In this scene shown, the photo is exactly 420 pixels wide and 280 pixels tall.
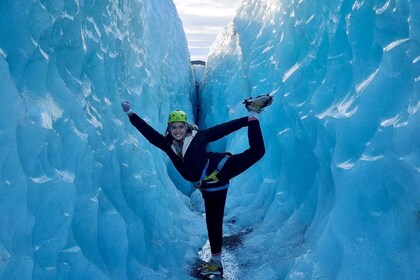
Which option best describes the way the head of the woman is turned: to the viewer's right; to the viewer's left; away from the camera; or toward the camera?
toward the camera
